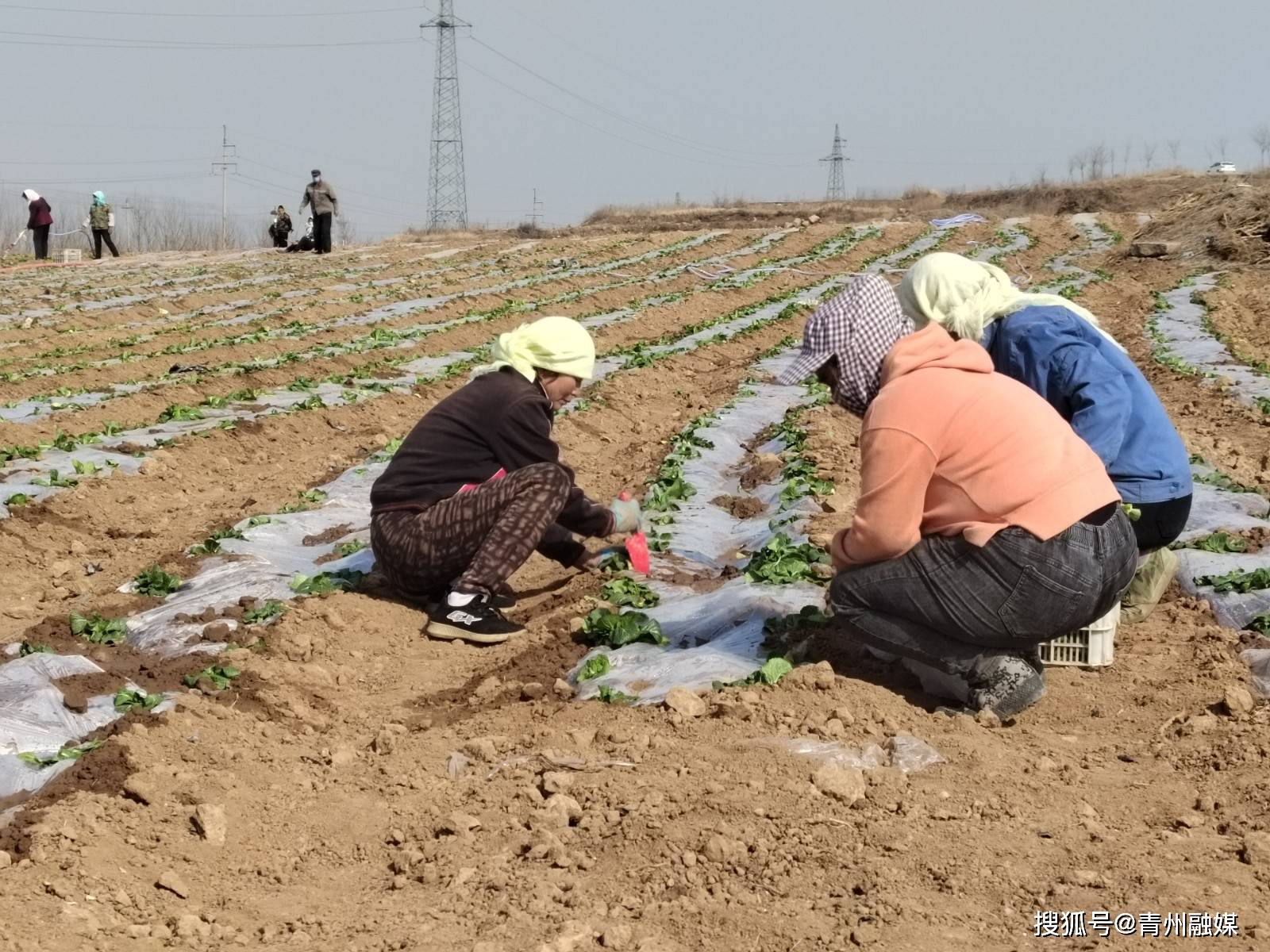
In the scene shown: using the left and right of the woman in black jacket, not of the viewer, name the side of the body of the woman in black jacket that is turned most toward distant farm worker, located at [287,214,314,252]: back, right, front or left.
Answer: left

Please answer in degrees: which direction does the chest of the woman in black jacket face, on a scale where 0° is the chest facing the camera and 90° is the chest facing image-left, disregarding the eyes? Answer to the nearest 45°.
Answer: approximately 270°

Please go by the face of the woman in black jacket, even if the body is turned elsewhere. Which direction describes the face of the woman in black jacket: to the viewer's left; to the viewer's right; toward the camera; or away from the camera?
to the viewer's right

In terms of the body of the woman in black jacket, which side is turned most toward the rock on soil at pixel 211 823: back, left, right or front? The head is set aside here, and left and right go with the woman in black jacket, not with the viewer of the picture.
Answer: right
